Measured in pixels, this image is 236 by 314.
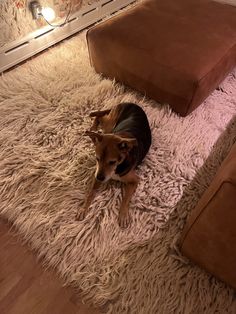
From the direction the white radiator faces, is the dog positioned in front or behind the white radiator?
in front

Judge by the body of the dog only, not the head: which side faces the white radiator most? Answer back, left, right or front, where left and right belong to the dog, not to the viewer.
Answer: back

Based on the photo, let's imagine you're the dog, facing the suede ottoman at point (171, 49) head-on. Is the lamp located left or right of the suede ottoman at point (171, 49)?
left

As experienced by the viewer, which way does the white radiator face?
facing the viewer and to the right of the viewer

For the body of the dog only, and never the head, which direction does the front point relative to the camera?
toward the camera

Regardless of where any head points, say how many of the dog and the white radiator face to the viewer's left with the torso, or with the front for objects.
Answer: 0

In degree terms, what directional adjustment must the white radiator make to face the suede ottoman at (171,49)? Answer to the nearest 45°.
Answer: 0° — it already faces it

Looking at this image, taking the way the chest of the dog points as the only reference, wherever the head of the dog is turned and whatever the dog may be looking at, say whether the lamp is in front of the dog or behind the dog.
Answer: behind

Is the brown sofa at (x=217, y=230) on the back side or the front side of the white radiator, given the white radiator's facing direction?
on the front side
